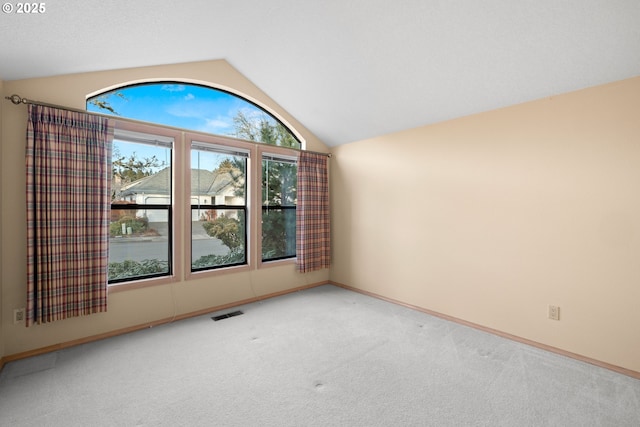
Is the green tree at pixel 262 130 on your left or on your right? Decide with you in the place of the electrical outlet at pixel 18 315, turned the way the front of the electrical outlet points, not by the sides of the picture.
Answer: on your left

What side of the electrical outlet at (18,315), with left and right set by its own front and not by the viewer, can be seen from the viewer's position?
front

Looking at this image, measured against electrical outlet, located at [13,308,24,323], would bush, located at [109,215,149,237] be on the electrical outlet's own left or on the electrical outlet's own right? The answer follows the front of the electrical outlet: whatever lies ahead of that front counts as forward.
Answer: on the electrical outlet's own left

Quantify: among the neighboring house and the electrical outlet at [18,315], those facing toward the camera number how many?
2

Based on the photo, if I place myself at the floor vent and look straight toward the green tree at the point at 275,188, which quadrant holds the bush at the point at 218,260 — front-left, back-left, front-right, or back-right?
front-left

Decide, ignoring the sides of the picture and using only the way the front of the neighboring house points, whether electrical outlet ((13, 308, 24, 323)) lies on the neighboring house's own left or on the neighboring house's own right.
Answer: on the neighboring house's own right

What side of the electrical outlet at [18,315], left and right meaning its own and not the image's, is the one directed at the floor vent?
left

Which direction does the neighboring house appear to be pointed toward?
toward the camera
